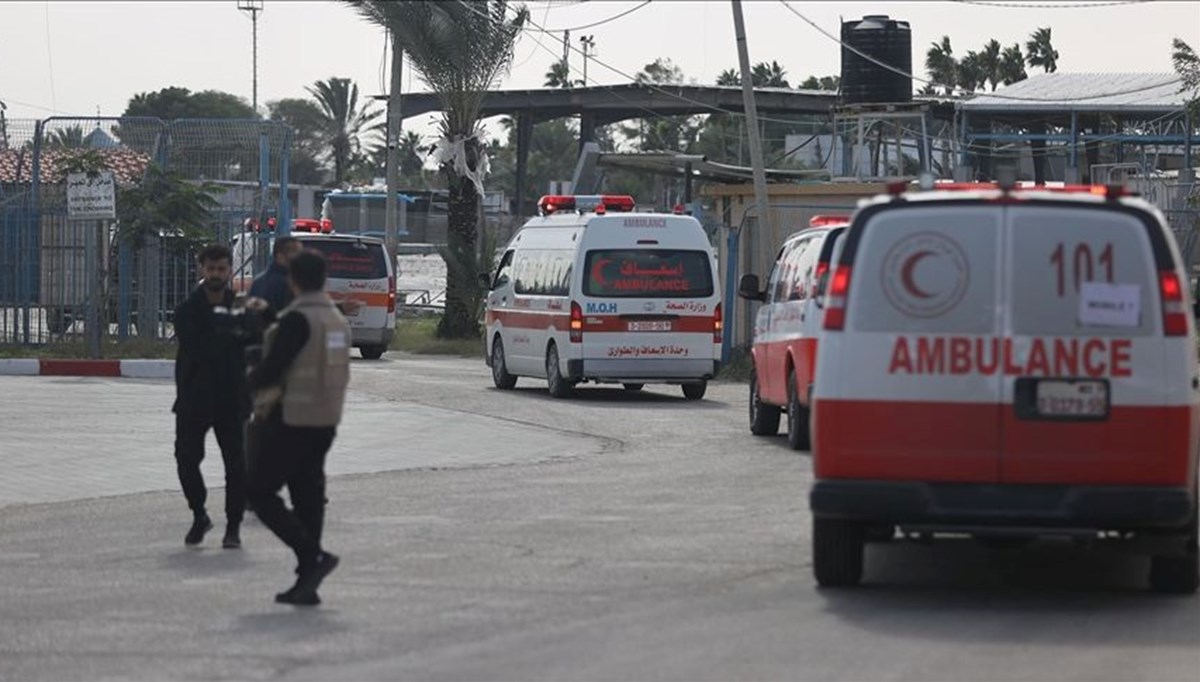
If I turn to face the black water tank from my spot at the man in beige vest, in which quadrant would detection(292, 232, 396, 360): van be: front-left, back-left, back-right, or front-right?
front-left

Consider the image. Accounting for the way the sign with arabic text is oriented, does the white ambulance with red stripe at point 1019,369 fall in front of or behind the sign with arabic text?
in front

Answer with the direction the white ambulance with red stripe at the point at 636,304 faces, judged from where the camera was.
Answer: facing away from the viewer and to the left of the viewer

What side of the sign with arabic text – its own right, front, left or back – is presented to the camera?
front

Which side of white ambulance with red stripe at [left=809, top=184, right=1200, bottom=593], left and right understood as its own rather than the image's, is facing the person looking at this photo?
back

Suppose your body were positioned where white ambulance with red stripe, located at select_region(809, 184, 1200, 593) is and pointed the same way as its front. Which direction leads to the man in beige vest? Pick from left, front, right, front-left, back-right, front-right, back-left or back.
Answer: left

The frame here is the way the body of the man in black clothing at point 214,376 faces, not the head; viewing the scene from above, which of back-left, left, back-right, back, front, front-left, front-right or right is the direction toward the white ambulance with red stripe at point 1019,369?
front-left

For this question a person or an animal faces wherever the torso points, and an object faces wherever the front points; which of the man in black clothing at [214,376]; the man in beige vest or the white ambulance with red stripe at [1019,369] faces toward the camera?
the man in black clothing

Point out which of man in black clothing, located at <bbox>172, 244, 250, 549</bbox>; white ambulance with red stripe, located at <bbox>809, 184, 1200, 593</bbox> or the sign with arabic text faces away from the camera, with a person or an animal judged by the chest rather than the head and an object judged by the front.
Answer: the white ambulance with red stripe

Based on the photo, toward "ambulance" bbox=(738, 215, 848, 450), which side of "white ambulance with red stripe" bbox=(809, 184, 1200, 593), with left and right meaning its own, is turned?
front

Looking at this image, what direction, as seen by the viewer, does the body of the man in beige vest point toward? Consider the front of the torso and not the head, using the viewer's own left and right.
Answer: facing away from the viewer and to the left of the viewer

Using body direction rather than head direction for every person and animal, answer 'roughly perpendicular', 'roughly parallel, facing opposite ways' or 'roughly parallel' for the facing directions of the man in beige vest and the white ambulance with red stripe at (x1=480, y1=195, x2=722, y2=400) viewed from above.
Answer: roughly parallel
